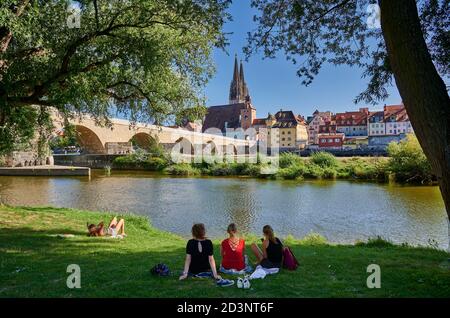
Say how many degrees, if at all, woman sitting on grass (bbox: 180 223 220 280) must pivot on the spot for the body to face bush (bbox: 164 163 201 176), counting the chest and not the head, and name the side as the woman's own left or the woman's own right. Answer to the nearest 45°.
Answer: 0° — they already face it

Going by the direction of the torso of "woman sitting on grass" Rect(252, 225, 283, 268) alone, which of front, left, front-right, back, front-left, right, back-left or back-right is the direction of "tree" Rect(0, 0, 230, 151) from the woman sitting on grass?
front

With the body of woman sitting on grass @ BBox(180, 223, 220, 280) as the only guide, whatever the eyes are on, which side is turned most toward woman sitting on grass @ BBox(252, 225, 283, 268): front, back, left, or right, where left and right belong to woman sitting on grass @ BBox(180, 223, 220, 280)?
right

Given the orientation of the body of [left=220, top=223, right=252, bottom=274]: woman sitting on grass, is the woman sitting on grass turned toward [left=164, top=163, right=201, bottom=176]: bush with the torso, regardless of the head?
yes

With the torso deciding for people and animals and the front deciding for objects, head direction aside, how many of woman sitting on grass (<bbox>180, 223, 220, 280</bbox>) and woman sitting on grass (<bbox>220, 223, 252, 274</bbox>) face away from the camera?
2

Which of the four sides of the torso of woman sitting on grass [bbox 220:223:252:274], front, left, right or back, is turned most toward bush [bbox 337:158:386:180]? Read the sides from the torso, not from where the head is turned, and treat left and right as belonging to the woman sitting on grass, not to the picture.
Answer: front

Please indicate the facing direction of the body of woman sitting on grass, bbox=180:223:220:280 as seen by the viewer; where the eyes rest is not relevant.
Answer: away from the camera

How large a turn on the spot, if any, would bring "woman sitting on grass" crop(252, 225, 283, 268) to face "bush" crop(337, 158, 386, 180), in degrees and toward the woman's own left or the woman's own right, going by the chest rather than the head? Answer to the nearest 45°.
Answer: approximately 45° to the woman's own right

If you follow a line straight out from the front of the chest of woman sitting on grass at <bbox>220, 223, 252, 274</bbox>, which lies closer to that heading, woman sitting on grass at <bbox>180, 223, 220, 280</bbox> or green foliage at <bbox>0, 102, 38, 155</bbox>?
the green foliage

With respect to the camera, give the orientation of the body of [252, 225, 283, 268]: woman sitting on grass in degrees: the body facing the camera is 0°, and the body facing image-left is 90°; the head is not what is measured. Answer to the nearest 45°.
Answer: approximately 135°

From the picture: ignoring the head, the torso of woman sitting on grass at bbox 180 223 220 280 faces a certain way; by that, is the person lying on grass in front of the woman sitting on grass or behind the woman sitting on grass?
in front

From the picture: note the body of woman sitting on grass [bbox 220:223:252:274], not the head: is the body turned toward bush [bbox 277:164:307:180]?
yes

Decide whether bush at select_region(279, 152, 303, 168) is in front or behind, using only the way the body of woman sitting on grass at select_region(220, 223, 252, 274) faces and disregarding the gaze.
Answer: in front

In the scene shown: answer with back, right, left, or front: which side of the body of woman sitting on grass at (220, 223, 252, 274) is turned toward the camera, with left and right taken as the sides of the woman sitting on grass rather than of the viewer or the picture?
back

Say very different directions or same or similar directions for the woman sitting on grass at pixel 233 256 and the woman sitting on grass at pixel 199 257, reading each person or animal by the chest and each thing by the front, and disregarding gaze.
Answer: same or similar directions

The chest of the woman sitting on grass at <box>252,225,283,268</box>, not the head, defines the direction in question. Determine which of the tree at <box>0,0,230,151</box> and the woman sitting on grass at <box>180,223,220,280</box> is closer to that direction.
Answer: the tree
